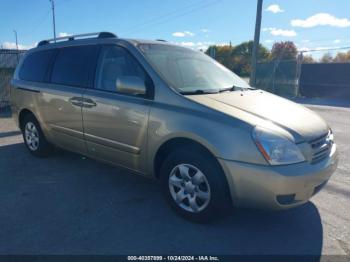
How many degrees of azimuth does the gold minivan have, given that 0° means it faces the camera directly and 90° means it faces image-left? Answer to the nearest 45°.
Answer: approximately 315°
